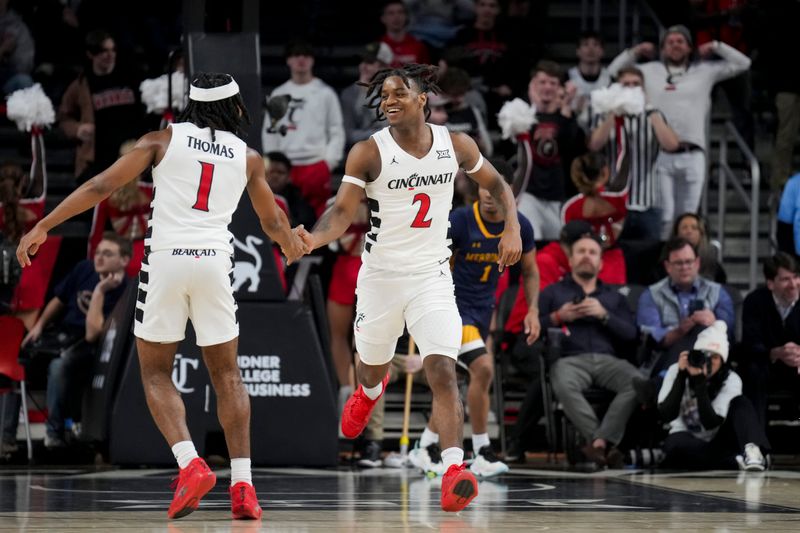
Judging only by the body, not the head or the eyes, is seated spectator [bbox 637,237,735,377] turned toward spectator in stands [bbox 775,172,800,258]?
no

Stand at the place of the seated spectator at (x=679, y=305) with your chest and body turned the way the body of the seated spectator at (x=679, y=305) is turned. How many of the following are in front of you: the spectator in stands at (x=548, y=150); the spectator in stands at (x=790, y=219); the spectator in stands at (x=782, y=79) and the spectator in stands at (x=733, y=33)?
0

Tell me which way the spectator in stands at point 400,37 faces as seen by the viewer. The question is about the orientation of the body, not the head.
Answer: toward the camera

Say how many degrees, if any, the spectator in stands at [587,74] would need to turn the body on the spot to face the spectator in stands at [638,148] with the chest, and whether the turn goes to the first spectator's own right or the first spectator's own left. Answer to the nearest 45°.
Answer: approximately 45° to the first spectator's own left

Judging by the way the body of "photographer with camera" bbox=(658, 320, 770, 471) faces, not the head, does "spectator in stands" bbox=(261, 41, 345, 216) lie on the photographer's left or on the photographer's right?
on the photographer's right

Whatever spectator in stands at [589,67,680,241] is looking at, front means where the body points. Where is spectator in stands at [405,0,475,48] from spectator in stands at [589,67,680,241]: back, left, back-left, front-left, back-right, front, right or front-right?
back-right

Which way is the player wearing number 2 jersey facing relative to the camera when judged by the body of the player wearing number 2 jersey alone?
toward the camera

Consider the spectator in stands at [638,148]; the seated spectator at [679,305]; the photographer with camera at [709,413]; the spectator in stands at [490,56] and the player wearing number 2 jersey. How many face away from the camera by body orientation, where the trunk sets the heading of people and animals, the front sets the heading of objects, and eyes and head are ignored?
0

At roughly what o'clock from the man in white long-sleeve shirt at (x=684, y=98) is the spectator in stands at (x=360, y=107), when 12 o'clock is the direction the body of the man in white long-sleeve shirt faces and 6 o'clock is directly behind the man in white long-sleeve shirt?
The spectator in stands is roughly at 3 o'clock from the man in white long-sleeve shirt.

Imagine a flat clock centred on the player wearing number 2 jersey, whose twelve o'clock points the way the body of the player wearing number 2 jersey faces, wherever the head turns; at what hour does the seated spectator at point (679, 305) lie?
The seated spectator is roughly at 7 o'clock from the player wearing number 2 jersey.

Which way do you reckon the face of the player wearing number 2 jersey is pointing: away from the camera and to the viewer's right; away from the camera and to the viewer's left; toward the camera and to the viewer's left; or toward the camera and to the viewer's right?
toward the camera and to the viewer's left

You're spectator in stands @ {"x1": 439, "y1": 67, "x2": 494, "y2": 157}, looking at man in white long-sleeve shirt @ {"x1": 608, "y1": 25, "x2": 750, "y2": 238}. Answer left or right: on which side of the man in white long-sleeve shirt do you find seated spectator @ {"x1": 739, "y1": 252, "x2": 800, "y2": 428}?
right

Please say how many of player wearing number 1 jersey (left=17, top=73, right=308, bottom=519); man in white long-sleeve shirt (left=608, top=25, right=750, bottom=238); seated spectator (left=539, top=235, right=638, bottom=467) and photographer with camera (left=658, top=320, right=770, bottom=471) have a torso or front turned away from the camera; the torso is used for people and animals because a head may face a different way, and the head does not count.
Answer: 1

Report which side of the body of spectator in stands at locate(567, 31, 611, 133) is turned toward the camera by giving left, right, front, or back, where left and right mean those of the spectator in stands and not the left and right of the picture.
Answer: front

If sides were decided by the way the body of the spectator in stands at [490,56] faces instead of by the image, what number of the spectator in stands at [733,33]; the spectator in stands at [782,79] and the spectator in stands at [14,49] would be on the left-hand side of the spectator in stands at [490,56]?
2

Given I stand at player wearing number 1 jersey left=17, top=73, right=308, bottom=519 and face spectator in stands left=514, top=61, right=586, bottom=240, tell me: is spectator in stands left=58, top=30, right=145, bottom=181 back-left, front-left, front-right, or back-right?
front-left

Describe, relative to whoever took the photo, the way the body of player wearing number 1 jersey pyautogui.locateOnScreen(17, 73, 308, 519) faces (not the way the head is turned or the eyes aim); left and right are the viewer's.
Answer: facing away from the viewer
